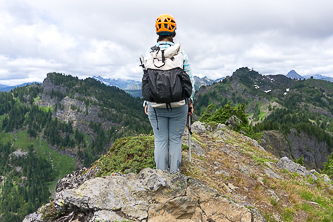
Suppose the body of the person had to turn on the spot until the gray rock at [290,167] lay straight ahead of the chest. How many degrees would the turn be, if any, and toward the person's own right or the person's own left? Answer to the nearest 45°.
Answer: approximately 45° to the person's own right

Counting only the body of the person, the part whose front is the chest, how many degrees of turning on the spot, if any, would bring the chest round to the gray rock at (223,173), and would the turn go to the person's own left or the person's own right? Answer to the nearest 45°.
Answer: approximately 45° to the person's own right

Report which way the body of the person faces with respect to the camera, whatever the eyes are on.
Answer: away from the camera

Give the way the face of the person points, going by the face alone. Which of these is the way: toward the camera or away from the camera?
away from the camera

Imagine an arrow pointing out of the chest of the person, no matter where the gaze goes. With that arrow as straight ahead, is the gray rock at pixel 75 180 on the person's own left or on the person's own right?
on the person's own left

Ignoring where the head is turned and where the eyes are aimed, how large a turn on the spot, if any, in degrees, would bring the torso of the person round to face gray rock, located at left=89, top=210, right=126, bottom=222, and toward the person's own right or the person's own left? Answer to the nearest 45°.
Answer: approximately 135° to the person's own left
